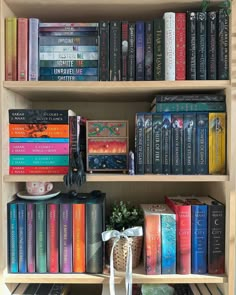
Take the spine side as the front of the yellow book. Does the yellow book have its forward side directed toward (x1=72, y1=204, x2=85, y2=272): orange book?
no

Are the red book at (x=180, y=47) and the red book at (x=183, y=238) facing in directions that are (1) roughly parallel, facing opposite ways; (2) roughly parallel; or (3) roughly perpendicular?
roughly parallel

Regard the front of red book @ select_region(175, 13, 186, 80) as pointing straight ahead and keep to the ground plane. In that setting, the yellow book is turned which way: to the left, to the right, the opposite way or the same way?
the same way

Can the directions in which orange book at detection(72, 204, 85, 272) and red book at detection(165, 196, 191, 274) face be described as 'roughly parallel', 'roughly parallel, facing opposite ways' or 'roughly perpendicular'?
roughly parallel

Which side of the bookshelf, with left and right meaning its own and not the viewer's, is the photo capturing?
front
